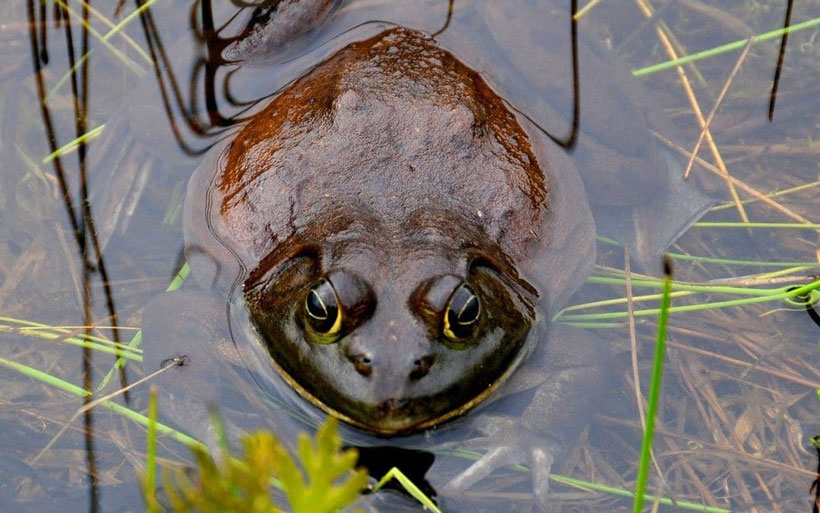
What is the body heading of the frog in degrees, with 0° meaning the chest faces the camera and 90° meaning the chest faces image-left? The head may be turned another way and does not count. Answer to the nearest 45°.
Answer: approximately 0°

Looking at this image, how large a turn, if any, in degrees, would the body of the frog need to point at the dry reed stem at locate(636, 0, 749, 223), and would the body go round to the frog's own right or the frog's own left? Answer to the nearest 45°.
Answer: approximately 135° to the frog's own left

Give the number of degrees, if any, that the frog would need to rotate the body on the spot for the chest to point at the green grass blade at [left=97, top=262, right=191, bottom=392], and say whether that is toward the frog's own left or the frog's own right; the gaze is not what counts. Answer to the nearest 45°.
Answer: approximately 90° to the frog's own right

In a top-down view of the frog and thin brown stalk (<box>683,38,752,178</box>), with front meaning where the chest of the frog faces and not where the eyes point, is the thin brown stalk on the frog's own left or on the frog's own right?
on the frog's own left

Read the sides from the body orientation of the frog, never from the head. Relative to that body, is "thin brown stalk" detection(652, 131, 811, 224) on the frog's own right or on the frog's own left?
on the frog's own left

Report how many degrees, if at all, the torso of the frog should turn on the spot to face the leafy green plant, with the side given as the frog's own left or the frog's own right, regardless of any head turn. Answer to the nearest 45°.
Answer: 0° — it already faces it

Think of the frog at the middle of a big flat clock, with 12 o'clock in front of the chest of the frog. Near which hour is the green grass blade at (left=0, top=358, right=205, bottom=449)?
The green grass blade is roughly at 3 o'clock from the frog.

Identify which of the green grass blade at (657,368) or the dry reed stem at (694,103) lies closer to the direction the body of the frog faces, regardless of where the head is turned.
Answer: the green grass blade

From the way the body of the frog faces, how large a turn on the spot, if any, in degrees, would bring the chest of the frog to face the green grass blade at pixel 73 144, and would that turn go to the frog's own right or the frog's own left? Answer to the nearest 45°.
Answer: approximately 135° to the frog's own right

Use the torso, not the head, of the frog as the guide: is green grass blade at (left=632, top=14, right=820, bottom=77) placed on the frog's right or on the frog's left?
on the frog's left
